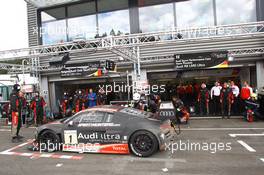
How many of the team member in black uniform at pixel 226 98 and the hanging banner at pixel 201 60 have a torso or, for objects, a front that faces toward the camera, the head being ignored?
2

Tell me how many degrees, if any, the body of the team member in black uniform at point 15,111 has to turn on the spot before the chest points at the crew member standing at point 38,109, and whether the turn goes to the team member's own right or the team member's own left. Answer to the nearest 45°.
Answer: approximately 90° to the team member's own left

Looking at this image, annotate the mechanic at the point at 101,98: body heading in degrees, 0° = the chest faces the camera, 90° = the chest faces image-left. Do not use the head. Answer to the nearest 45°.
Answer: approximately 0°

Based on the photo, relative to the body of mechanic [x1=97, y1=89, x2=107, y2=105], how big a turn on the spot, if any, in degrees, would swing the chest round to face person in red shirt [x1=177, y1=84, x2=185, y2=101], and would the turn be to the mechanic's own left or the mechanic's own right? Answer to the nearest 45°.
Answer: approximately 90° to the mechanic's own left

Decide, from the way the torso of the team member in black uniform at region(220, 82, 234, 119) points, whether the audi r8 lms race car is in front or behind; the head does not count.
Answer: in front
